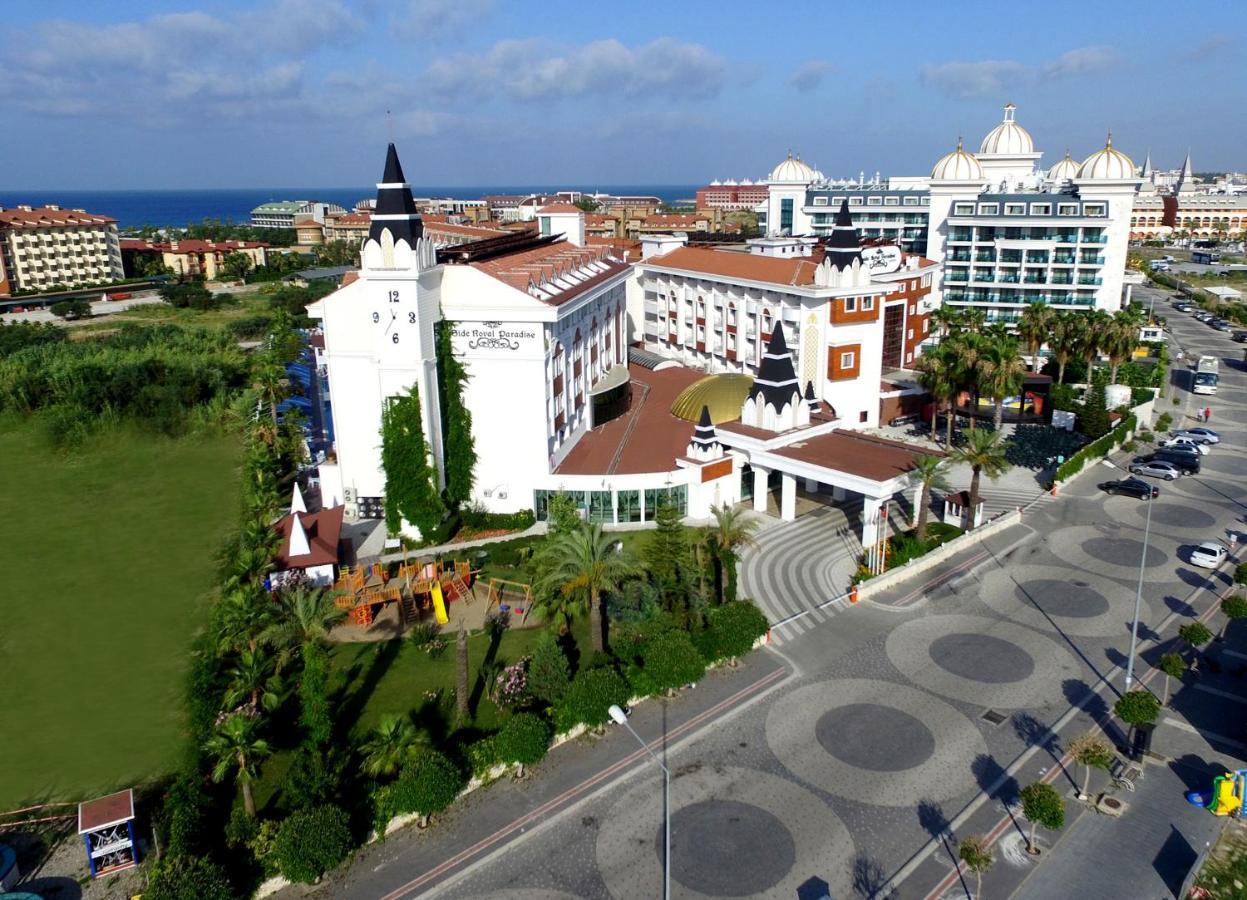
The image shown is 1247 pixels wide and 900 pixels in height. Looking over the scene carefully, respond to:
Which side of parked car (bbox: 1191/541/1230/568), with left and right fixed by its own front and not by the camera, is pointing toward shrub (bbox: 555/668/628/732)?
back

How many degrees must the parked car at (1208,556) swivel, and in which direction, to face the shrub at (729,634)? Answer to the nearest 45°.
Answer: approximately 180°

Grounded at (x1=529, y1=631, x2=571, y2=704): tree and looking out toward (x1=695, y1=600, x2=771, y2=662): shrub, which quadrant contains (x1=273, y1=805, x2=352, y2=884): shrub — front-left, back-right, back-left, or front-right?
back-right

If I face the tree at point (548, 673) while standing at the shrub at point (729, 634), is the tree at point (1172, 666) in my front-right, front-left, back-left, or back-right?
back-left

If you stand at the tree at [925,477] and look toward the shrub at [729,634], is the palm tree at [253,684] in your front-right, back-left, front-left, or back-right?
front-right

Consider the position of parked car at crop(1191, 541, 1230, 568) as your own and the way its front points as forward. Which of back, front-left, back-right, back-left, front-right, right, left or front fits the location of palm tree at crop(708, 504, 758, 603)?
back

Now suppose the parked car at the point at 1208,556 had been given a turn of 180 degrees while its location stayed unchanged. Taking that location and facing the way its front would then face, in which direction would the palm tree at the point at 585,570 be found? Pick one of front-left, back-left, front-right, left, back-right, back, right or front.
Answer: front

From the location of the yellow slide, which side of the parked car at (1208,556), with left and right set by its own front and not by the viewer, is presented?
back

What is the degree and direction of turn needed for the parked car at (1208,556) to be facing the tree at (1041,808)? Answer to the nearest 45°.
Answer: approximately 135° to its right

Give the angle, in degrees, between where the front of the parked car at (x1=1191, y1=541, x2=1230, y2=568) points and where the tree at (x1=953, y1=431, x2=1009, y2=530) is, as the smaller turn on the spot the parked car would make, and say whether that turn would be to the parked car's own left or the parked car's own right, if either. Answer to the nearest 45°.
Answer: approximately 135° to the parked car's own left
